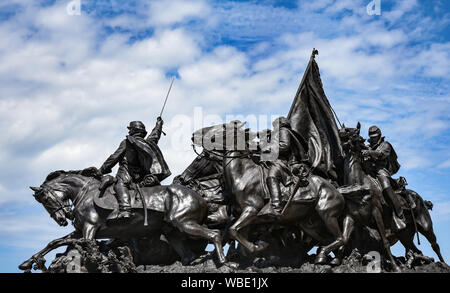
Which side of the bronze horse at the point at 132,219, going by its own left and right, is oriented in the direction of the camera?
left

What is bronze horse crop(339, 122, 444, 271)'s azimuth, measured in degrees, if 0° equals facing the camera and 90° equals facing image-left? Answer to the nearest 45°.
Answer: approximately 45°

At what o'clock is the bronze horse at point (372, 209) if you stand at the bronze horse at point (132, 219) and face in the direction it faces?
the bronze horse at point (372, 209) is roughly at 6 o'clock from the bronze horse at point (132, 219).

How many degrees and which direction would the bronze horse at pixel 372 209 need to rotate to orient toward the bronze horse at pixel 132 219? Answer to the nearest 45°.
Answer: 0° — it already faces it

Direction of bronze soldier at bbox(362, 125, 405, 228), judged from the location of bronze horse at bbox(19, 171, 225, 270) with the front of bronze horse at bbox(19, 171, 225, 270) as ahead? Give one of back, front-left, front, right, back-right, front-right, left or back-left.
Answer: back

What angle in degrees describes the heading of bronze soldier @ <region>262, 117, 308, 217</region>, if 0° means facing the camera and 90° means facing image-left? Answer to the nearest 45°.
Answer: approximately 90°

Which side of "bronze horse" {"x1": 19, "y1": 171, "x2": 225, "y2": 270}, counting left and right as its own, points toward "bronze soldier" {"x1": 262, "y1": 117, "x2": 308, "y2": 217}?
back

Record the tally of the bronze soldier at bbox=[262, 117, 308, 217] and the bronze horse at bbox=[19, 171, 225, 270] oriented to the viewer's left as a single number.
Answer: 2

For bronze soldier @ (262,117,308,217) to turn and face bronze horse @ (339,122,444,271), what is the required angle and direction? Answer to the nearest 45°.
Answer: approximately 180°
